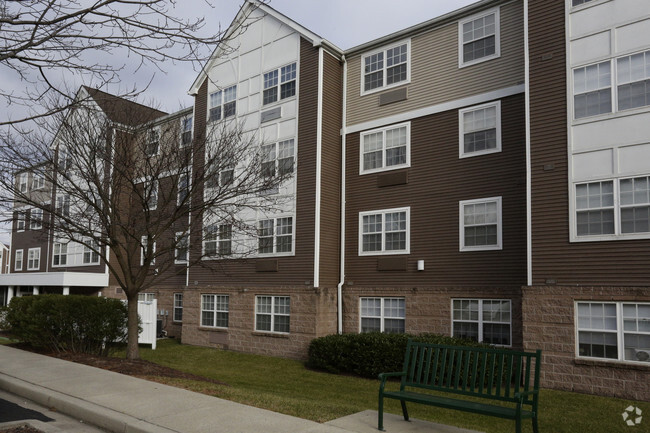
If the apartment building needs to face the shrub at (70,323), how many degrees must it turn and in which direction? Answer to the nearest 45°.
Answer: approximately 45° to its right

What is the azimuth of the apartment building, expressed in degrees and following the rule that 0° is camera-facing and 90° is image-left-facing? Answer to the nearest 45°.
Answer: approximately 45°
